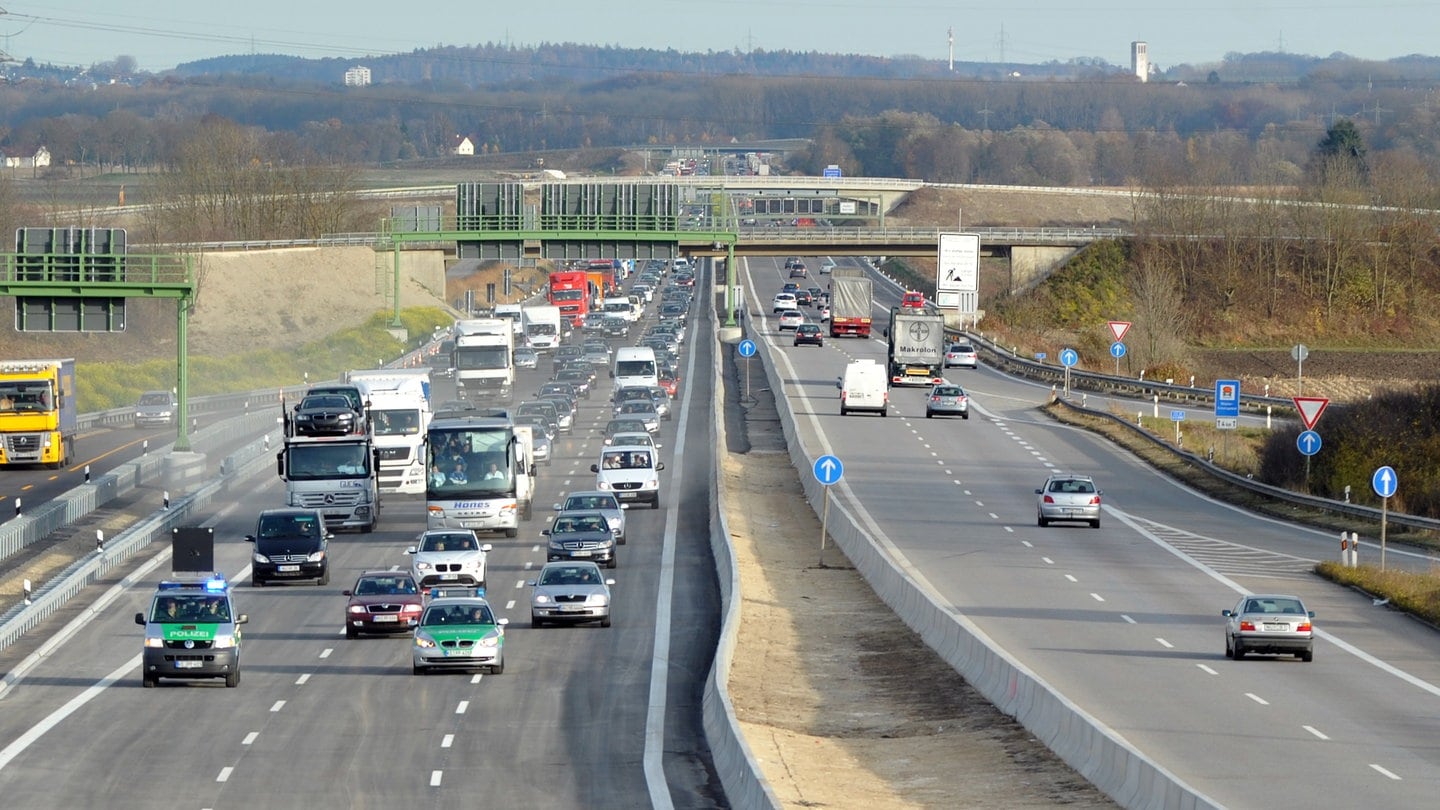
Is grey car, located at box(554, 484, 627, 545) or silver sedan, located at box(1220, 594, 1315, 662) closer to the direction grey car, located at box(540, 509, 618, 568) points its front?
the silver sedan

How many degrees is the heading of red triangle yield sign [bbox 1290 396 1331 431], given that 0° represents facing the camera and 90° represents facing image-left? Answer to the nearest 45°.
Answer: approximately 0°

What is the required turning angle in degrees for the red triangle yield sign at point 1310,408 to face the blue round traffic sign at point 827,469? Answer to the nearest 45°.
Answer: approximately 45° to its right

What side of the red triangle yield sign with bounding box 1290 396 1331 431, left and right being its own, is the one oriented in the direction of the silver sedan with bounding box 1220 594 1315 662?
front

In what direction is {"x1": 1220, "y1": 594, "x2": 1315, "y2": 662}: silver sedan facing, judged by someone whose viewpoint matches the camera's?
facing away from the viewer

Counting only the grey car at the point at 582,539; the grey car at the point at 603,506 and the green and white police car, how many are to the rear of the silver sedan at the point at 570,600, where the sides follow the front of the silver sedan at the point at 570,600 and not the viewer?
2

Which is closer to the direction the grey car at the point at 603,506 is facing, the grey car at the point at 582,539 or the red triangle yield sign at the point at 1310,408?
the grey car

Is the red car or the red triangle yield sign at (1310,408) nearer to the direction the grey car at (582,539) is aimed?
the red car
